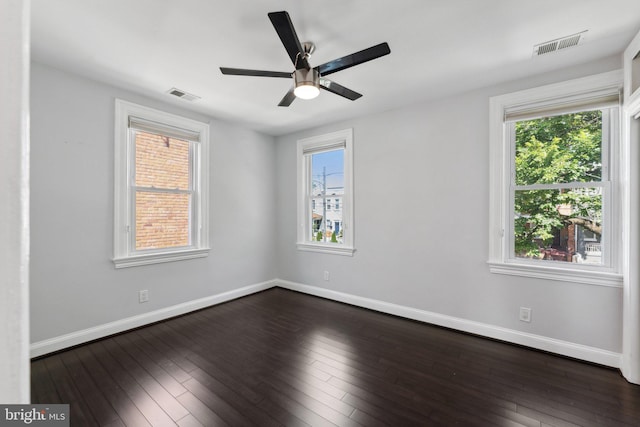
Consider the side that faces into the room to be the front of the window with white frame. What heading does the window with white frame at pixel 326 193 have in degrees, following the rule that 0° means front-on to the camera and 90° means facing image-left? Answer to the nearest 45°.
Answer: approximately 45°

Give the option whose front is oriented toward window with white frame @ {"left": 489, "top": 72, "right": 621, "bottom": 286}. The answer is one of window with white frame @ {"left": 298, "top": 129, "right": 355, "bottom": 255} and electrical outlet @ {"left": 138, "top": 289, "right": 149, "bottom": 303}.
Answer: the electrical outlet

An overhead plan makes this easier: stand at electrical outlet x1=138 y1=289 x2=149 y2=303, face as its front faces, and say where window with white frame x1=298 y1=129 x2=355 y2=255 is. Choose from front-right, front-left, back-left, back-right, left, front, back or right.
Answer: front-left

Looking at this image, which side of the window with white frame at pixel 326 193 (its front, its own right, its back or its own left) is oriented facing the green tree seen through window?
left

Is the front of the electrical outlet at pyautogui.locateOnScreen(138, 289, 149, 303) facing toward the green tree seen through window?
no

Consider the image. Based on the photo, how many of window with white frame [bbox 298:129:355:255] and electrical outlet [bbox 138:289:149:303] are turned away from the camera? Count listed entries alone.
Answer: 0

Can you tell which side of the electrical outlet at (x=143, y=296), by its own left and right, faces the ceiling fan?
front

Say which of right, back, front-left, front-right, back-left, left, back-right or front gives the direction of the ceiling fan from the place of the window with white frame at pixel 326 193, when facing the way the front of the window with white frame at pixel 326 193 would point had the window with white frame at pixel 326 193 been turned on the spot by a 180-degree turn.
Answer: back-right

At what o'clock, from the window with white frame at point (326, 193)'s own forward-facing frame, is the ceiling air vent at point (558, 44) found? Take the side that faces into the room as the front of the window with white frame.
The ceiling air vent is roughly at 9 o'clock from the window with white frame.

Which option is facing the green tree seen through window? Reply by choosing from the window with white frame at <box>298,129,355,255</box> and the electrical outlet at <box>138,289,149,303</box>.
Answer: the electrical outlet

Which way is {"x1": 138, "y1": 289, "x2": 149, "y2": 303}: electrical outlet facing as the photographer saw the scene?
facing the viewer and to the right of the viewer

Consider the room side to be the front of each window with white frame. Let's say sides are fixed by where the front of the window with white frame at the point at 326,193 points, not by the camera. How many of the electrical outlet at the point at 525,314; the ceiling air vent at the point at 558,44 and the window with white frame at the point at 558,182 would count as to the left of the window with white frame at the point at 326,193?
3

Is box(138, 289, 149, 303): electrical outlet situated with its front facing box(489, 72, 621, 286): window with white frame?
yes

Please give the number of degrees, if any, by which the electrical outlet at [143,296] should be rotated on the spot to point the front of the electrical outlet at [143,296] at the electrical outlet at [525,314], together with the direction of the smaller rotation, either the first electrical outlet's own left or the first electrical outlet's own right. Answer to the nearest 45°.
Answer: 0° — it already faces it
